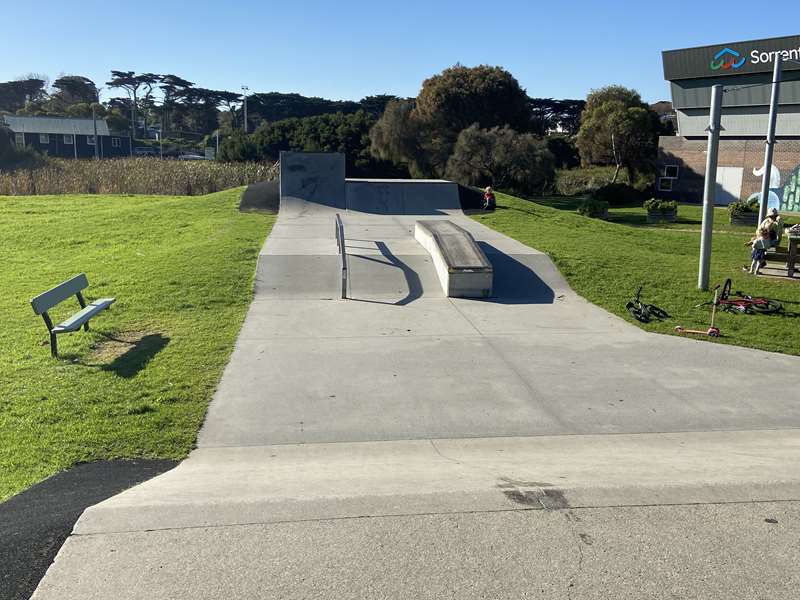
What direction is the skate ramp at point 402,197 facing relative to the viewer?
toward the camera

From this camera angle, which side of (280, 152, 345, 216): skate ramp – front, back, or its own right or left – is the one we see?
front

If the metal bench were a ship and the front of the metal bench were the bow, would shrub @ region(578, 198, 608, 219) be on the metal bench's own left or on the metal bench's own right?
on the metal bench's own left

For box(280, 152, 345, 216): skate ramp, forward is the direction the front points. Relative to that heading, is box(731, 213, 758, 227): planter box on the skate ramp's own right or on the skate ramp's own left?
on the skate ramp's own left

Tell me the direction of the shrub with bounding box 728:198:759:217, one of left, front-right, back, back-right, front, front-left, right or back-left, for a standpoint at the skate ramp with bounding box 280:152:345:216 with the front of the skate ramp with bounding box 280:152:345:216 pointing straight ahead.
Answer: left

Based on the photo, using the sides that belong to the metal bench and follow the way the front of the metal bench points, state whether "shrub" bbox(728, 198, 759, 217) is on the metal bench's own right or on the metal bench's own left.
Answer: on the metal bench's own left

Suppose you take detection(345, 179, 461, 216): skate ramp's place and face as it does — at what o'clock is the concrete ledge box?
The concrete ledge box is roughly at 12 o'clock from the skate ramp.

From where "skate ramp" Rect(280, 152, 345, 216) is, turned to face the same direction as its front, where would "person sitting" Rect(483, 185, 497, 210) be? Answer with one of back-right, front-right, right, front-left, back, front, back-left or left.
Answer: left

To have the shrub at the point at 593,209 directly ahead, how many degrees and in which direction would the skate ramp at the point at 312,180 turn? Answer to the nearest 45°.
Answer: approximately 90° to its left

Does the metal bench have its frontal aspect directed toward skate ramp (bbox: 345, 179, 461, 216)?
no

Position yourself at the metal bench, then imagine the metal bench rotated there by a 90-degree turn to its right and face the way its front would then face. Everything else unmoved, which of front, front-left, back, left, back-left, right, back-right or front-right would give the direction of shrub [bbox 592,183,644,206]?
back

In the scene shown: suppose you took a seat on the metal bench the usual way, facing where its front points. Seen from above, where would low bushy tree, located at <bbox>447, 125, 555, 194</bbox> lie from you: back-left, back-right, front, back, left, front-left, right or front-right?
left

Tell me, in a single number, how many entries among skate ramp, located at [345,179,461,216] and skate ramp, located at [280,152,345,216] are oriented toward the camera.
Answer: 2

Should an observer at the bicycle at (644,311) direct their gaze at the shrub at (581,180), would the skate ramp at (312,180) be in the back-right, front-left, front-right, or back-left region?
front-left

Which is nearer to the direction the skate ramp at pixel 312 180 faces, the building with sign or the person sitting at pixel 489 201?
the person sitting

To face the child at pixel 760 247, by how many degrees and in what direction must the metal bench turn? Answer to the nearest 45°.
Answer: approximately 45° to its left

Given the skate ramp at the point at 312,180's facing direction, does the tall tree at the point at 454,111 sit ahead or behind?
behind

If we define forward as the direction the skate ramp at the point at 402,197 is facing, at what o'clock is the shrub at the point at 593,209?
The shrub is roughly at 8 o'clock from the skate ramp.
